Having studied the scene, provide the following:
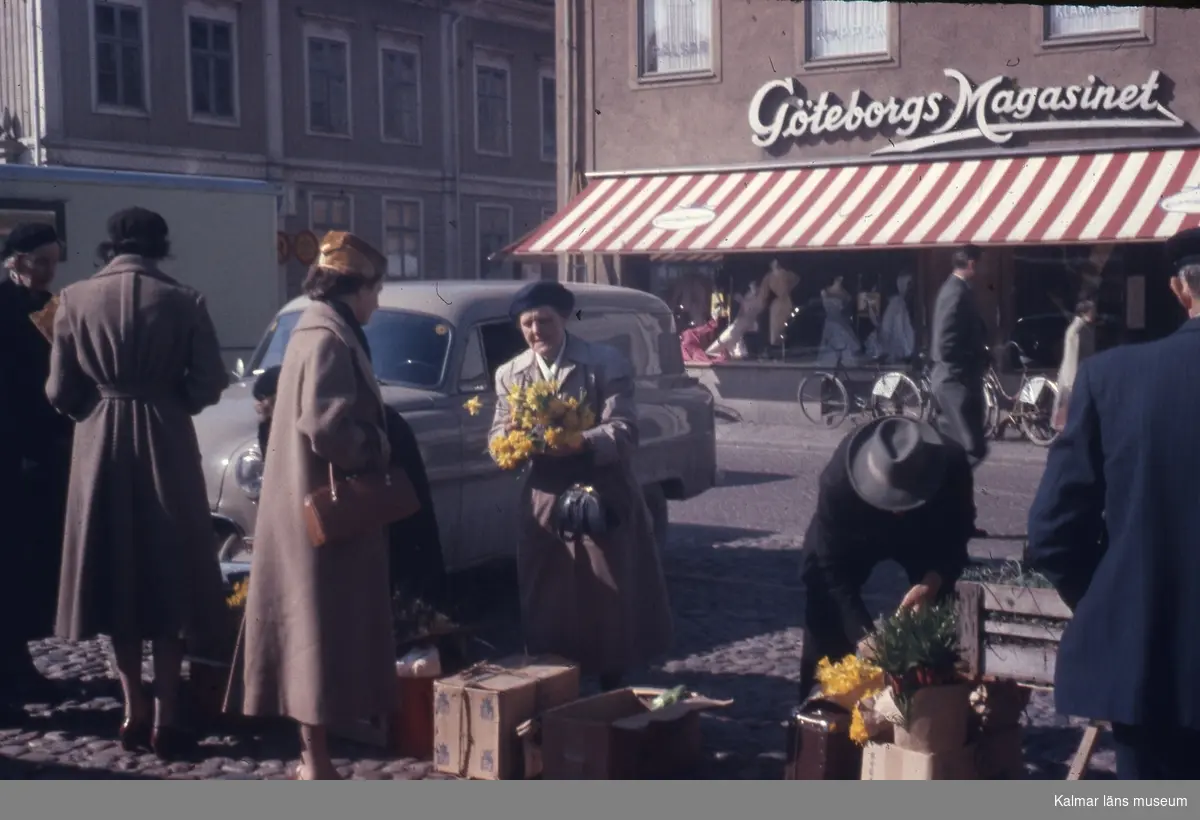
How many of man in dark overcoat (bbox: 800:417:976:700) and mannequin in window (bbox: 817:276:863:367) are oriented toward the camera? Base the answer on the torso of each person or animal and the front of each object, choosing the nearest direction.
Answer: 2

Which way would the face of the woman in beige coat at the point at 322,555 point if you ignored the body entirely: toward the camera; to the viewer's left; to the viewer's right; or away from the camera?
to the viewer's right

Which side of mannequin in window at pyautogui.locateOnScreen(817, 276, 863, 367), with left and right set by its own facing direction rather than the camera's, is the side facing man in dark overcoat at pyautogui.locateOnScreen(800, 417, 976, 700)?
front

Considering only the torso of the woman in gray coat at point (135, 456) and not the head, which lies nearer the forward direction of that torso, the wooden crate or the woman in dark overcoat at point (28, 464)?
the woman in dark overcoat

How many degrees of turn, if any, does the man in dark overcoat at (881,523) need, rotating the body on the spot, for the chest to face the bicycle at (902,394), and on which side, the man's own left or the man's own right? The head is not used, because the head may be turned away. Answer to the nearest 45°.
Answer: approximately 180°

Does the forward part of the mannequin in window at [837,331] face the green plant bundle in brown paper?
yes

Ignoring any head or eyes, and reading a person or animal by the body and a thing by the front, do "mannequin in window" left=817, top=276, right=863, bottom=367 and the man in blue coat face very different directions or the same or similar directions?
very different directions

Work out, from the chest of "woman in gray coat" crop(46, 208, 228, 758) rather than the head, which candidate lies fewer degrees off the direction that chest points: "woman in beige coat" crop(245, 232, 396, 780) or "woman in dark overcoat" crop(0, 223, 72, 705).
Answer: the woman in dark overcoat

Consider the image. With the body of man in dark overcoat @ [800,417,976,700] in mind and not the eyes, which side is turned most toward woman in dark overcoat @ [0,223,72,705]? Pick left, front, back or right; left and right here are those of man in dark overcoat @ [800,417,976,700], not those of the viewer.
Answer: right

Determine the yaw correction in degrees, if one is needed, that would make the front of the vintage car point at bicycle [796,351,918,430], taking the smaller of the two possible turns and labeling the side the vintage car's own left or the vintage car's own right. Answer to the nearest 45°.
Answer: approximately 180°

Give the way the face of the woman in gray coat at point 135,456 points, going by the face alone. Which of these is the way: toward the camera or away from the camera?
away from the camera

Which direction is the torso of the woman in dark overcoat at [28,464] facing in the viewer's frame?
to the viewer's right

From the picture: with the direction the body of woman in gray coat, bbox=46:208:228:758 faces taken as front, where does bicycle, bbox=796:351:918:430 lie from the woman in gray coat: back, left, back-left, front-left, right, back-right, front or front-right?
front-right

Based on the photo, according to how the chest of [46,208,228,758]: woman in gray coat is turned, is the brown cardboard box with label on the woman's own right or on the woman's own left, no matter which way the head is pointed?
on the woman's own right

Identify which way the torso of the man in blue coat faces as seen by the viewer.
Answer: away from the camera

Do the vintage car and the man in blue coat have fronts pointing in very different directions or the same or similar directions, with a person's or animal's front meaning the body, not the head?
very different directions

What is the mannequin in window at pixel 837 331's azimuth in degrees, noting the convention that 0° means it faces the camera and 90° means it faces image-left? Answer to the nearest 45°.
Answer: approximately 0°
